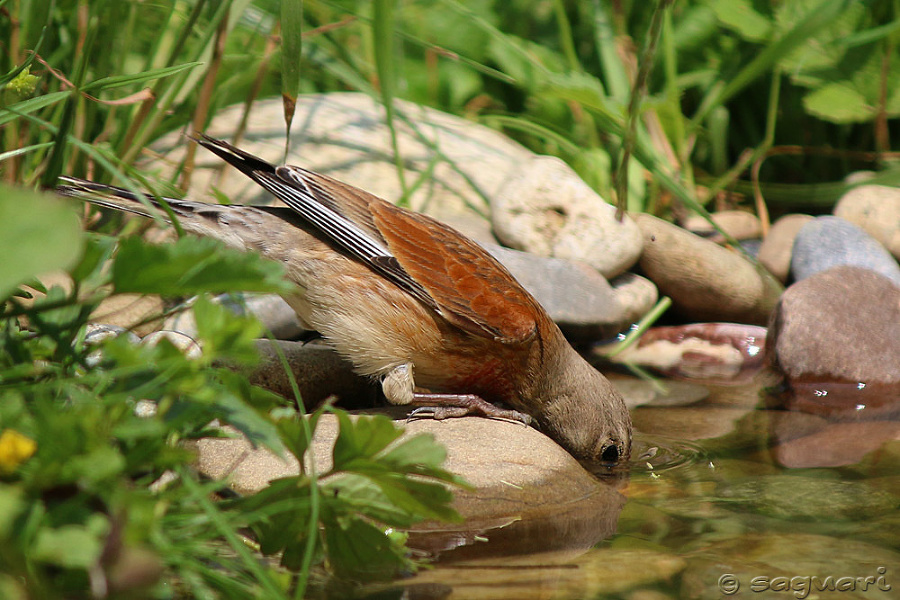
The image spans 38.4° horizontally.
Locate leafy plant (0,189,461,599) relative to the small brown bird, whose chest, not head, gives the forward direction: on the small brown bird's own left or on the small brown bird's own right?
on the small brown bird's own right

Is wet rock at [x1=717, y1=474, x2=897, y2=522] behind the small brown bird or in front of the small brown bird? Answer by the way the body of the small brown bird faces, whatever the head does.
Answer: in front

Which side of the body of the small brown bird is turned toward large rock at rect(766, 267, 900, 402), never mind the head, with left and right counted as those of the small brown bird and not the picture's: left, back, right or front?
front

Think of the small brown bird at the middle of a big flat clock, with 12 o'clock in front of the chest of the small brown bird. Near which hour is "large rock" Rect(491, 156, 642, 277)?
The large rock is roughly at 10 o'clock from the small brown bird.

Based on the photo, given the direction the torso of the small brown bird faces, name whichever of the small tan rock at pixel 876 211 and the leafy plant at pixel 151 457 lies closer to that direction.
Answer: the small tan rock

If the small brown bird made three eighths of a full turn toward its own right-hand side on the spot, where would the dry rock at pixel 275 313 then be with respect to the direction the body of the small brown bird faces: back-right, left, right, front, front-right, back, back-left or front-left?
right

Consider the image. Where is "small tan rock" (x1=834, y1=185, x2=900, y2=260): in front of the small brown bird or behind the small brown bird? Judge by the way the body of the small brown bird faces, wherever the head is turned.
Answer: in front

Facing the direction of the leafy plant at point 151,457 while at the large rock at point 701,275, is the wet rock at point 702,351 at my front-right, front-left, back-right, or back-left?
front-left

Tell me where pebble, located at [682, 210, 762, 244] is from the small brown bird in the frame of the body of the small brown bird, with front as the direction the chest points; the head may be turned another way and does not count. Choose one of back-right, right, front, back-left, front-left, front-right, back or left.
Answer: front-left

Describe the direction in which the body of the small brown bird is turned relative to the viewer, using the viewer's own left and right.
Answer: facing to the right of the viewer
